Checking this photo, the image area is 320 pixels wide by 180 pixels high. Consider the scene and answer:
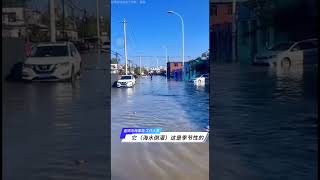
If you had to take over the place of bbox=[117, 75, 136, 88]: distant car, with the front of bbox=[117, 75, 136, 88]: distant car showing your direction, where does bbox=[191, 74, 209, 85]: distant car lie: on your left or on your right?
on your left
